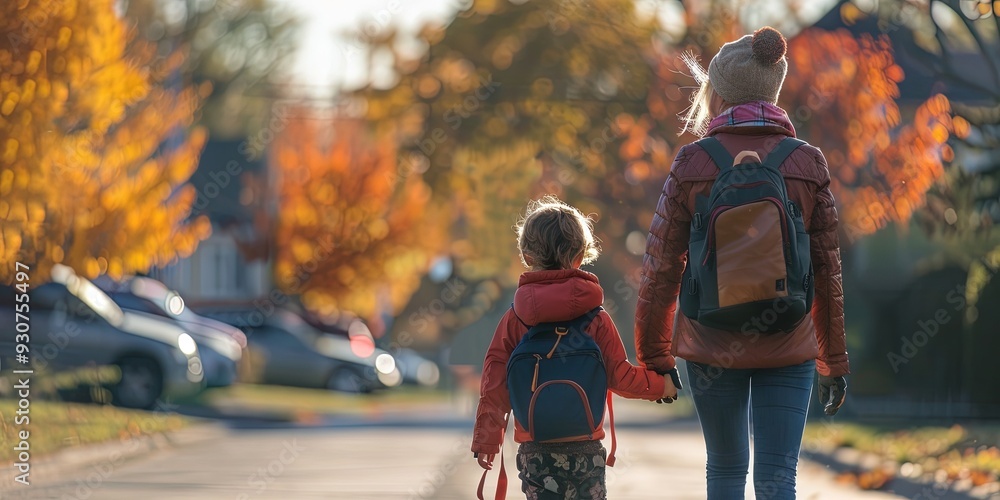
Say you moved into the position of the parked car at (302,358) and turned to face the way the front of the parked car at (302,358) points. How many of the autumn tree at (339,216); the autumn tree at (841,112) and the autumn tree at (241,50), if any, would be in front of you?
1

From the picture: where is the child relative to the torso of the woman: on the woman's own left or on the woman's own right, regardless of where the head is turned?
on the woman's own left

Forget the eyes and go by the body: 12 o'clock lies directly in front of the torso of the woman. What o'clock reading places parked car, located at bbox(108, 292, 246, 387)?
The parked car is roughly at 11 o'clock from the woman.

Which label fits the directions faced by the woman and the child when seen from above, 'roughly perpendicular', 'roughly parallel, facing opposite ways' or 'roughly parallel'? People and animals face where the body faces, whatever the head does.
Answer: roughly parallel

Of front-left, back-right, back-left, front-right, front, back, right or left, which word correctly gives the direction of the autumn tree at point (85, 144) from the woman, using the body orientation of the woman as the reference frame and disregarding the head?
front-left

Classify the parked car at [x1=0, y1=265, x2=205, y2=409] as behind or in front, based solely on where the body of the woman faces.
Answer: in front

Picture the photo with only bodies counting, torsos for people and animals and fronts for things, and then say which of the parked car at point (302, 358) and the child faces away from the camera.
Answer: the child

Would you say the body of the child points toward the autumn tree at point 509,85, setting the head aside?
yes

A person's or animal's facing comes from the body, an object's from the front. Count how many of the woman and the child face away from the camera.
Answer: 2

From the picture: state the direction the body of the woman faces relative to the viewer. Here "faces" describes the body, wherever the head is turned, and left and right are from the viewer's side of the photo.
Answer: facing away from the viewer

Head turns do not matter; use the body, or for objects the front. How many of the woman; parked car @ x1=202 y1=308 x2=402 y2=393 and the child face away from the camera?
2

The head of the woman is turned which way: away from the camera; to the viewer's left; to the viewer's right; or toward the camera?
away from the camera

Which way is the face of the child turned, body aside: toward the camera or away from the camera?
away from the camera

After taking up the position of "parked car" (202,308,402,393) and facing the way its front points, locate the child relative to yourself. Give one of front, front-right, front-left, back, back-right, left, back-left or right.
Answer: front-right

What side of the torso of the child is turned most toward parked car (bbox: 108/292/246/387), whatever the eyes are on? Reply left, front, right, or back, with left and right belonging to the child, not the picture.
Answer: front

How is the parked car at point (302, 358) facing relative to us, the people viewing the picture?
facing the viewer and to the right of the viewer

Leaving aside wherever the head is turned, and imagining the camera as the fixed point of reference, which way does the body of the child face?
away from the camera

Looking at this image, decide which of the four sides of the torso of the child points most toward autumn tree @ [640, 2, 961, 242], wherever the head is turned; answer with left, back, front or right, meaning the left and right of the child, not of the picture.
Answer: front
